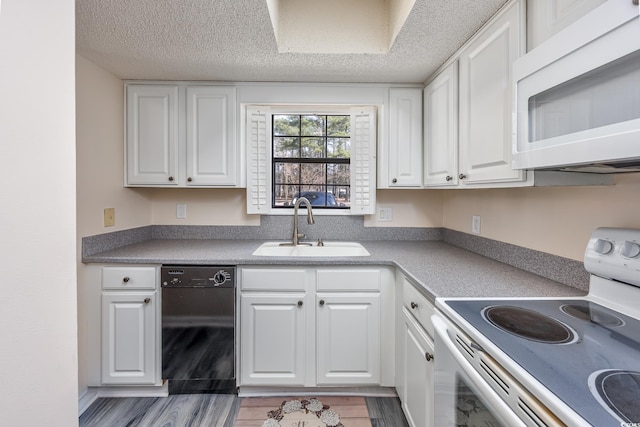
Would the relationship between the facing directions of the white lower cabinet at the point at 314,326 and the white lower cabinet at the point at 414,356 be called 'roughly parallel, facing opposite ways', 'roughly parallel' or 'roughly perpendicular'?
roughly perpendicular

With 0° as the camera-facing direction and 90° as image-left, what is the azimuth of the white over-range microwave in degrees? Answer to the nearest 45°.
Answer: approximately 45°

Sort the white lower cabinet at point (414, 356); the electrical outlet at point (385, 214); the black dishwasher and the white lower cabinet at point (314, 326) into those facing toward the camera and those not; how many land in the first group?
3

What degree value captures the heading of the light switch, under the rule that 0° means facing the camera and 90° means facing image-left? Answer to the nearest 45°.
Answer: approximately 0°

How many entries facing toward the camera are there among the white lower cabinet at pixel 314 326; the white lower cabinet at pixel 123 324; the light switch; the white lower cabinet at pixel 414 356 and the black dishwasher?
4

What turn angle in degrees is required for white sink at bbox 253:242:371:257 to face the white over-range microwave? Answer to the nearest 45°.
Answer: approximately 45° to its left

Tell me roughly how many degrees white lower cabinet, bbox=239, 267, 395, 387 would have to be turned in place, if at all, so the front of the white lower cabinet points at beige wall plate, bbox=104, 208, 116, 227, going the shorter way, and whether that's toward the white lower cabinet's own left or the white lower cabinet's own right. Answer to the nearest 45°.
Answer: approximately 90° to the white lower cabinet's own right

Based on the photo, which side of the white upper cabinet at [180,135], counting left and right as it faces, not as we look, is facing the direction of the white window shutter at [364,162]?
left

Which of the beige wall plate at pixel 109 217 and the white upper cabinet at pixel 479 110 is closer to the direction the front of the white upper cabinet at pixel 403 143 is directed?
the white upper cabinet
